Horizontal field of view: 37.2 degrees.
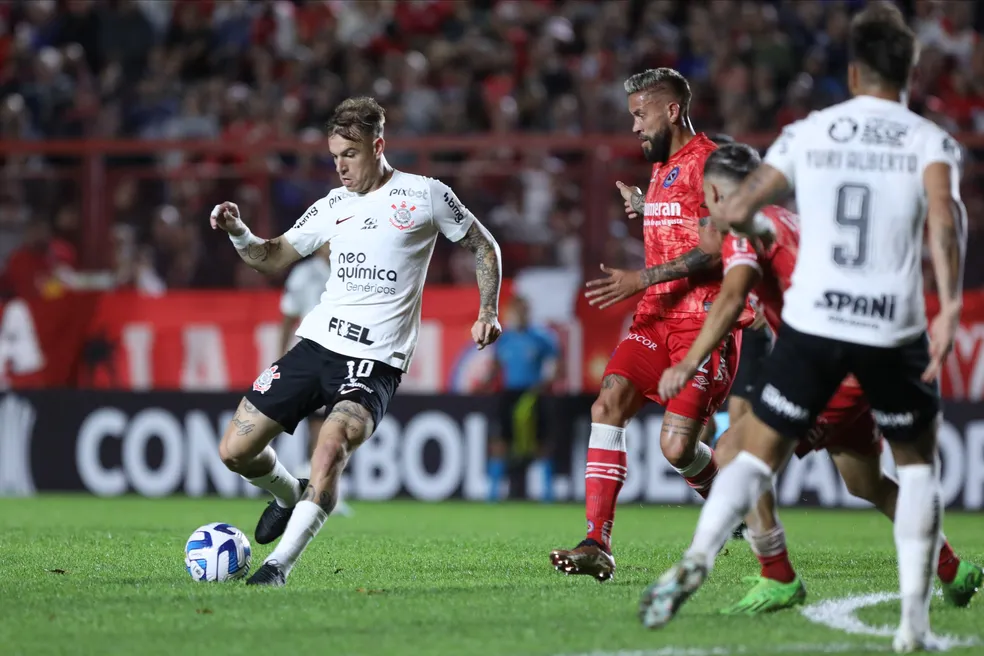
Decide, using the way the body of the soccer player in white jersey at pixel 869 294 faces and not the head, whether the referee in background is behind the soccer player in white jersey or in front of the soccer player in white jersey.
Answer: in front

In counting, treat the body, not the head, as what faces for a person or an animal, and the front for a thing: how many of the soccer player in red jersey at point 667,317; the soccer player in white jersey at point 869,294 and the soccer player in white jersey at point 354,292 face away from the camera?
1

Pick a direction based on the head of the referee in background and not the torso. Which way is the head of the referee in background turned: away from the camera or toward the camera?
toward the camera

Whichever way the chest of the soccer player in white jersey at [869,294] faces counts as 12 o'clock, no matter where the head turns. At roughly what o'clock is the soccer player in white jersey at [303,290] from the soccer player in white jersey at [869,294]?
the soccer player in white jersey at [303,290] is roughly at 11 o'clock from the soccer player in white jersey at [869,294].

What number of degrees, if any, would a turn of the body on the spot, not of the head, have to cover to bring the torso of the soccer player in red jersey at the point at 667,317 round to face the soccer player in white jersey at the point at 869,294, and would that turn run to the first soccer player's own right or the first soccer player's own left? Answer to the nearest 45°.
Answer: approximately 45° to the first soccer player's own left

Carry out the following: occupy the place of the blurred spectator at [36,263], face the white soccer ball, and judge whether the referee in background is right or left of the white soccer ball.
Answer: left

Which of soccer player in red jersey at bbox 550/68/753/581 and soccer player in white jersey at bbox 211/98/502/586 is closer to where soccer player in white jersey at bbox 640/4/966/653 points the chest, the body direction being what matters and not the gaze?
the soccer player in red jersey

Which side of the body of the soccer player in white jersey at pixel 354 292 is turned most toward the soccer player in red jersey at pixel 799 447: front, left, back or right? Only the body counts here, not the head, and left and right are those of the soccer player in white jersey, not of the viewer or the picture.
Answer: left

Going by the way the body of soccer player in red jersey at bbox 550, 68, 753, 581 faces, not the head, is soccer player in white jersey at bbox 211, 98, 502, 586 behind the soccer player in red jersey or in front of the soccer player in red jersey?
in front

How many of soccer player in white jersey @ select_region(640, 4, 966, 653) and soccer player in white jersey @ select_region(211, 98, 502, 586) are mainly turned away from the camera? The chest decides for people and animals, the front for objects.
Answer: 1

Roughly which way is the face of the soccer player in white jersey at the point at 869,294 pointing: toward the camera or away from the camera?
away from the camera

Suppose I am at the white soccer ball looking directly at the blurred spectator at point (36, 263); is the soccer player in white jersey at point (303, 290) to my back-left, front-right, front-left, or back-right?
front-right

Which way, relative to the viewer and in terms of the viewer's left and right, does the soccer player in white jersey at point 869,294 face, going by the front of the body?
facing away from the viewer

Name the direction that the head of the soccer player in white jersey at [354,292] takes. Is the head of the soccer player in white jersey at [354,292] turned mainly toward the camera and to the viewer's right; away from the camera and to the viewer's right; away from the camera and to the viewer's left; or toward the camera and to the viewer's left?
toward the camera and to the viewer's left

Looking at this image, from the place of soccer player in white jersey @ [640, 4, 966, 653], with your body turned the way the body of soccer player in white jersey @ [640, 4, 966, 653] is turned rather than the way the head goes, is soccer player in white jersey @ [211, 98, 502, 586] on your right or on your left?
on your left

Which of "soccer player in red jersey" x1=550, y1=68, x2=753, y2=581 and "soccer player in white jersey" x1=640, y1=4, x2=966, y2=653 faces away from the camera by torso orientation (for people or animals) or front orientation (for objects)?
the soccer player in white jersey

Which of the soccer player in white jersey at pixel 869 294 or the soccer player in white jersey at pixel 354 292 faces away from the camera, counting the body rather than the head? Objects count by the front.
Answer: the soccer player in white jersey at pixel 869 294

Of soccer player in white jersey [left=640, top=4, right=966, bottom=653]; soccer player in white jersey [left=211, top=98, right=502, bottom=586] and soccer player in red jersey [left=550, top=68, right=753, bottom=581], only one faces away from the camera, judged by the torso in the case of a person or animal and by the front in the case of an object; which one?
soccer player in white jersey [left=640, top=4, right=966, bottom=653]

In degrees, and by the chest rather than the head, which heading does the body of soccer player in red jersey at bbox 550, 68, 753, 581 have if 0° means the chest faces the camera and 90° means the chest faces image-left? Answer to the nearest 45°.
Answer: approximately 45°
